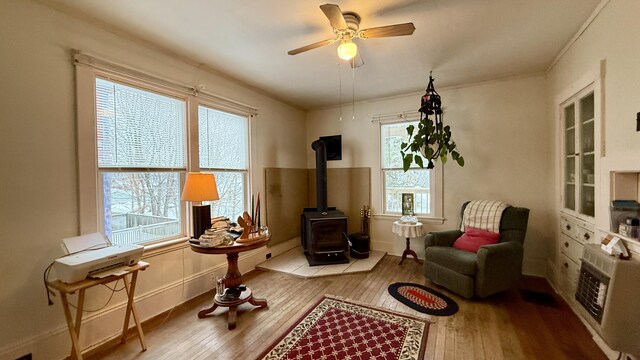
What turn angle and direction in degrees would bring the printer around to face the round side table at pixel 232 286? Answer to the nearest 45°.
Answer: approximately 45° to its left

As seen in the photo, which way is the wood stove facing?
toward the camera

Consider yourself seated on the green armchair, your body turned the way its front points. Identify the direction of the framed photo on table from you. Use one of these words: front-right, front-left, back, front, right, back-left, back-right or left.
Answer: right

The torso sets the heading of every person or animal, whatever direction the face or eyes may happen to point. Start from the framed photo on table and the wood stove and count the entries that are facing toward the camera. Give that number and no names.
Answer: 2

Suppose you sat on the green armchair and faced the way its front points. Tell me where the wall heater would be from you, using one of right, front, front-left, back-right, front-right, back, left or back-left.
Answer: left

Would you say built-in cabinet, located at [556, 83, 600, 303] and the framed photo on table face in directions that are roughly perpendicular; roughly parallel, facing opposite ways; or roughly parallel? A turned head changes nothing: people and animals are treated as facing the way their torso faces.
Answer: roughly perpendicular

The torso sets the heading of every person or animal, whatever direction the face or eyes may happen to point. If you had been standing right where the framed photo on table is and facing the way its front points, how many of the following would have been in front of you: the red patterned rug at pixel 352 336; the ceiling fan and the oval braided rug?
3

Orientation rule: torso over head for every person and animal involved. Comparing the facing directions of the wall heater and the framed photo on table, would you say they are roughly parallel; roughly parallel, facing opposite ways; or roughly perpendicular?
roughly perpendicular

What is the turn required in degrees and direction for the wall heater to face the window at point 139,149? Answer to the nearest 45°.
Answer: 0° — it already faces it

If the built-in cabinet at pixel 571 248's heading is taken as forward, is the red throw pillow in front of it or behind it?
in front

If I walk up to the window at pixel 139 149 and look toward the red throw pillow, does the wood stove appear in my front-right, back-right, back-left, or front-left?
front-left

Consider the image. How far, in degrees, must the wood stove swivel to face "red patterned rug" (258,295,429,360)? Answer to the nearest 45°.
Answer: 0° — it already faces it

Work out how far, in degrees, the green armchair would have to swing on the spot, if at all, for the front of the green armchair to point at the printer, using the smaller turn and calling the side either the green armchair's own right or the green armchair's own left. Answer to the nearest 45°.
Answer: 0° — it already faces it

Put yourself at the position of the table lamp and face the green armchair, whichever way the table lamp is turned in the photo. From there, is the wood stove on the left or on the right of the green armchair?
left

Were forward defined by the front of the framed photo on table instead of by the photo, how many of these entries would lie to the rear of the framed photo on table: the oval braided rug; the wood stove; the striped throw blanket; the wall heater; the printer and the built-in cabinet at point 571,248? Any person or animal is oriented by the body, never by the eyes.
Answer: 0

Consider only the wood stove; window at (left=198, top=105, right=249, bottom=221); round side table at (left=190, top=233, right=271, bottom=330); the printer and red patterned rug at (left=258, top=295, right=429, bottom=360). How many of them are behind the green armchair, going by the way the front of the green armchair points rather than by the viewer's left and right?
0

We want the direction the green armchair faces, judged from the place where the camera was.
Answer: facing the viewer and to the left of the viewer

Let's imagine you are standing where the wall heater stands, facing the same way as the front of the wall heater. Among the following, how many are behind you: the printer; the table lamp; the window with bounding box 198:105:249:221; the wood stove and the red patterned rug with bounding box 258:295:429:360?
0

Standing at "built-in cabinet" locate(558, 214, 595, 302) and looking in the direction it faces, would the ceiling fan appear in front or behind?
in front
